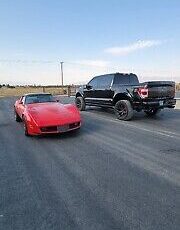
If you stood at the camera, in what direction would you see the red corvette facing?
facing the viewer and to the right of the viewer

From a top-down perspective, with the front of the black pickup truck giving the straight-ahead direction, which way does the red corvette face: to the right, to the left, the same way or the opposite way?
the opposite way

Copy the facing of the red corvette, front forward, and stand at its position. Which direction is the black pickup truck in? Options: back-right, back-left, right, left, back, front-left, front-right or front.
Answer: left

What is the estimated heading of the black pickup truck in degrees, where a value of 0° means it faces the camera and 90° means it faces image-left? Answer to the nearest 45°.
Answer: approximately 135°
